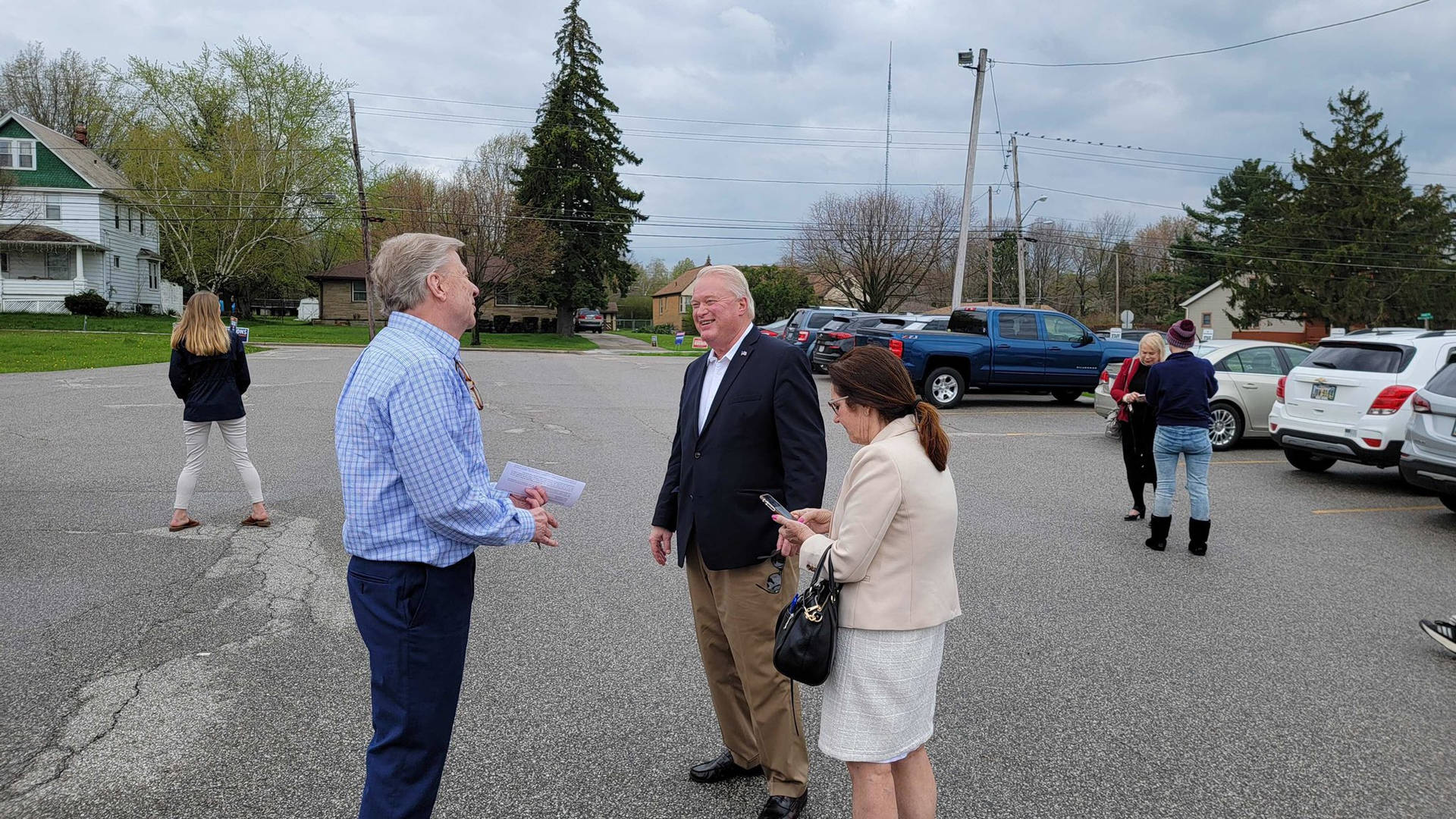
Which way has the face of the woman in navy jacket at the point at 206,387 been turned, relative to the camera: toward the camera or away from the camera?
away from the camera

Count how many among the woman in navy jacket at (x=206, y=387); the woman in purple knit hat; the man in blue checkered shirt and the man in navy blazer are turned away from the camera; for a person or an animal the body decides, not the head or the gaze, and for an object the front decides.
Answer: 2

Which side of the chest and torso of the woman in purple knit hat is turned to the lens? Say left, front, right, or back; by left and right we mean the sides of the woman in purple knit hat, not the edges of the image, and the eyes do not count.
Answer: back

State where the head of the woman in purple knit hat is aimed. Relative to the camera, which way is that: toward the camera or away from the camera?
away from the camera

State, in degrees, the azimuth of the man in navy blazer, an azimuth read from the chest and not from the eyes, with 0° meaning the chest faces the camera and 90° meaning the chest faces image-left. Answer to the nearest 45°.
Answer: approximately 45°

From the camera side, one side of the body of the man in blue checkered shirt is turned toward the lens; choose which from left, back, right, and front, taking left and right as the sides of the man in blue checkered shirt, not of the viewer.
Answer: right

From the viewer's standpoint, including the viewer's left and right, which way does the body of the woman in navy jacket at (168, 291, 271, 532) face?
facing away from the viewer

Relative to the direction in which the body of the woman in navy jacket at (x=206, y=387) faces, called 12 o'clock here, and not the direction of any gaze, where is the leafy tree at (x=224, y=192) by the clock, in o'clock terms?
The leafy tree is roughly at 12 o'clock from the woman in navy jacket.

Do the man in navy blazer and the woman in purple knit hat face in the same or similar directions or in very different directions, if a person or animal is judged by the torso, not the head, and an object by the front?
very different directions
